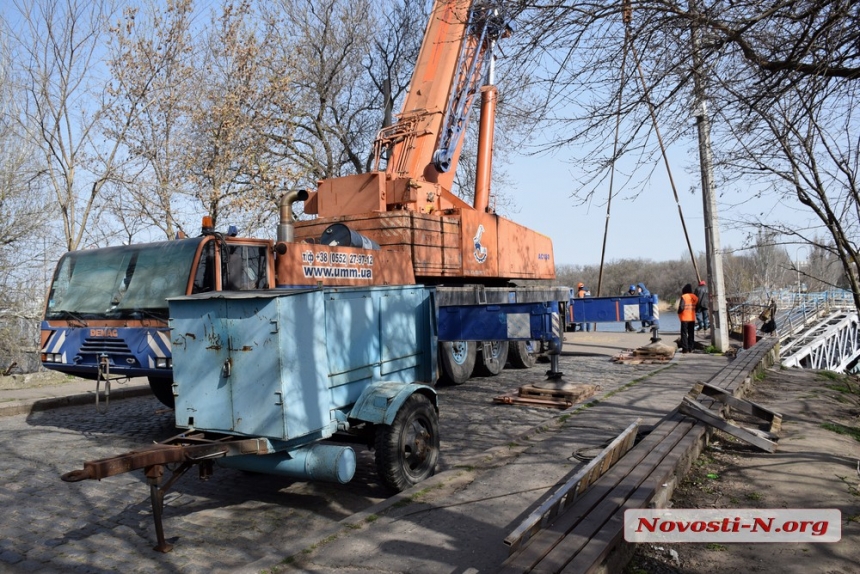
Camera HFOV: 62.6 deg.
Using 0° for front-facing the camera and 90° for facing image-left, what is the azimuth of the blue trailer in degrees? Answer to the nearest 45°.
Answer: approximately 45°

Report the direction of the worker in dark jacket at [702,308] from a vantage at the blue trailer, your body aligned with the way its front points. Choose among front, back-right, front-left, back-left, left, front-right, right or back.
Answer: back

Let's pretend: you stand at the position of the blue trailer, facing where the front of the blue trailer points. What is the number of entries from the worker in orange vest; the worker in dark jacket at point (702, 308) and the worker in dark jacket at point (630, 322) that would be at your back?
3

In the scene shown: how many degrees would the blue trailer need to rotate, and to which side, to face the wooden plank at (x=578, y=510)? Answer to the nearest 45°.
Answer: approximately 90° to its left

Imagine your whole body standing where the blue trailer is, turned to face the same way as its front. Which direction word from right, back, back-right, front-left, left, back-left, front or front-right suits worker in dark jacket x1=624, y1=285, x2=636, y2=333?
back

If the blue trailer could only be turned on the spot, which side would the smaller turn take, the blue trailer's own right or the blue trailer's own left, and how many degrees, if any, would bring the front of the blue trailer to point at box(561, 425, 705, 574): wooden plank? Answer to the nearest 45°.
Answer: approximately 90° to the blue trailer's own left

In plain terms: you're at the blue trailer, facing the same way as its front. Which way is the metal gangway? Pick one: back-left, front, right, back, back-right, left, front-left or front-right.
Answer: back

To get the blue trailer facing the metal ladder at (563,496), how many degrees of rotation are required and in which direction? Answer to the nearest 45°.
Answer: approximately 90° to its left

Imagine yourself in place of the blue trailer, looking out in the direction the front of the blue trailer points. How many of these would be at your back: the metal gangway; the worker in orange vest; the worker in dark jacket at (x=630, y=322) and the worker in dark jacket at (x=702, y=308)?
4

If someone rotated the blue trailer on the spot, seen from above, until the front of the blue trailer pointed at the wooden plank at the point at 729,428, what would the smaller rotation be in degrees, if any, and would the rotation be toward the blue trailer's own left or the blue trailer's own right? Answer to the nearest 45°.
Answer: approximately 135° to the blue trailer's own left

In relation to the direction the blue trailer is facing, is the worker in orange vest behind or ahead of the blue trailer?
behind
